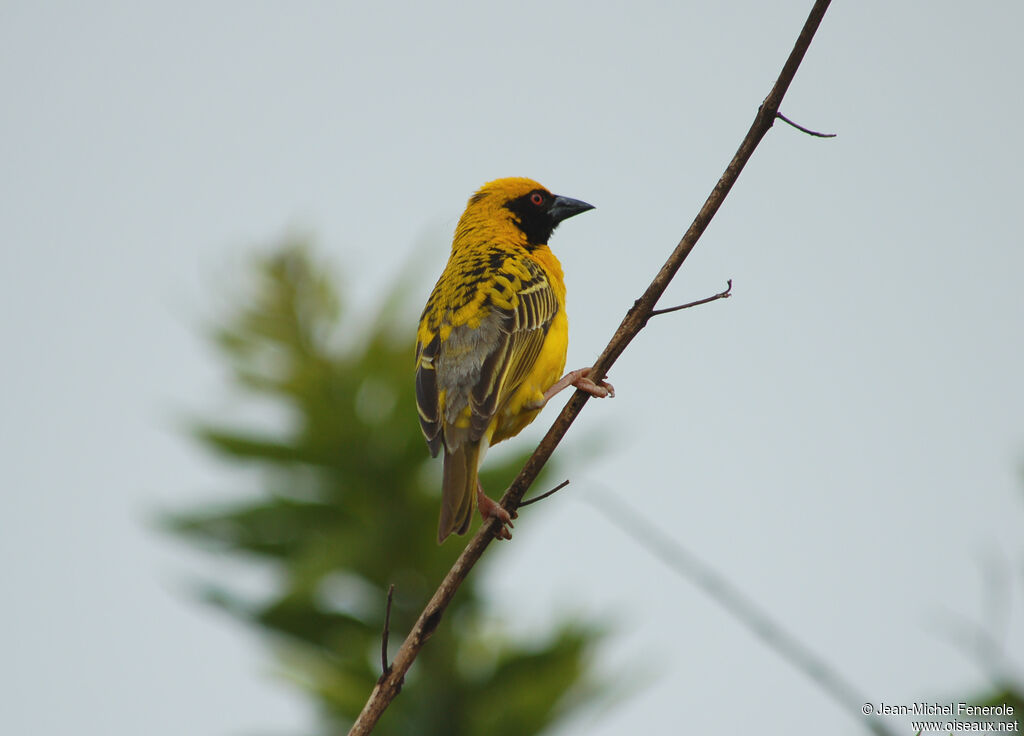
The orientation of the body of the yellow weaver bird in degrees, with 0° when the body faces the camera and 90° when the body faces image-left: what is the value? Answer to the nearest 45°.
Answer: approximately 225°
